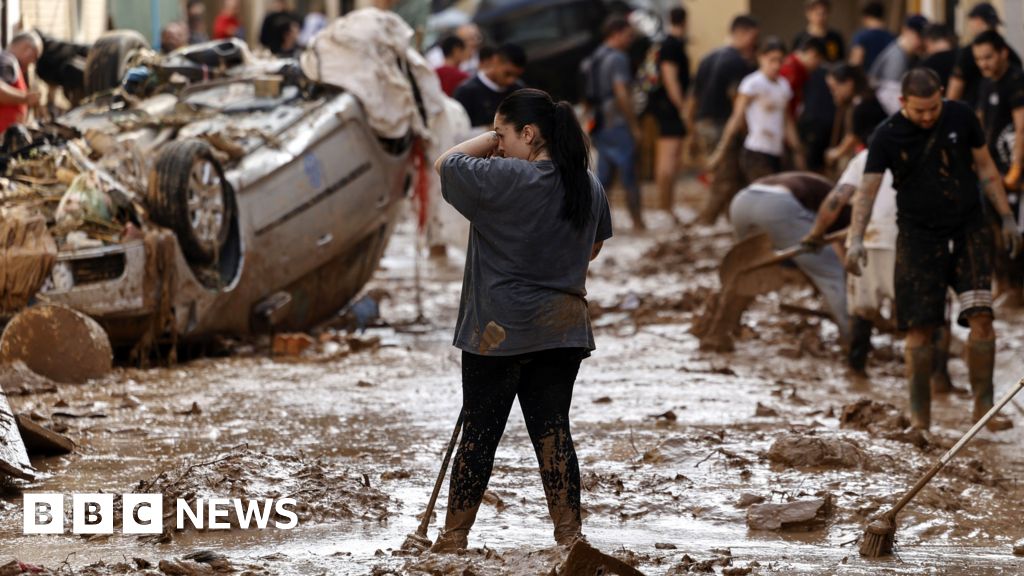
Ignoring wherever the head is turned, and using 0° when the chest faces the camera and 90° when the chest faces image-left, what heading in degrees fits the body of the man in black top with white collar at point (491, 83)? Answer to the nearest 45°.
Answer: approximately 315°

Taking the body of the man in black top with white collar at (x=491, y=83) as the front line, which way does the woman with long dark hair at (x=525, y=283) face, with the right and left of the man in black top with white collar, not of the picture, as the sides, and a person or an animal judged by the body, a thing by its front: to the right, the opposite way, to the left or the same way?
the opposite way

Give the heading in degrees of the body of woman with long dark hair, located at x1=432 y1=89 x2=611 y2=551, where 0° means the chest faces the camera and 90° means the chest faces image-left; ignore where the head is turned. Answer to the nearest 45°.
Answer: approximately 135°

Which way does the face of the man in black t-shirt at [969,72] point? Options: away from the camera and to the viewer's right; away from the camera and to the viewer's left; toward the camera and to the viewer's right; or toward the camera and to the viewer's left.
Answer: toward the camera and to the viewer's left
